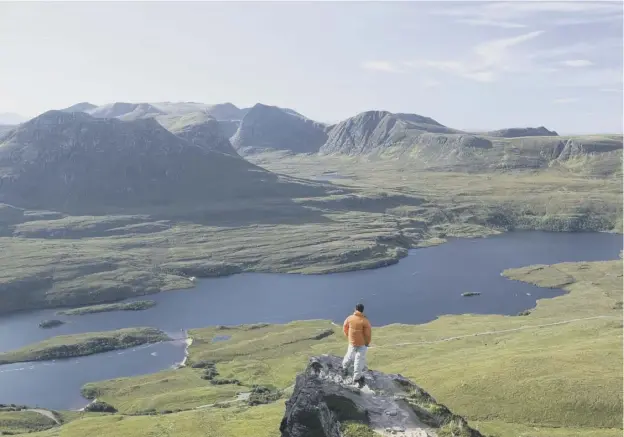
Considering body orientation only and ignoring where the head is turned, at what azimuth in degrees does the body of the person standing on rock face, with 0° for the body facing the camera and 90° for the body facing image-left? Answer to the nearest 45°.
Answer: approximately 180°
